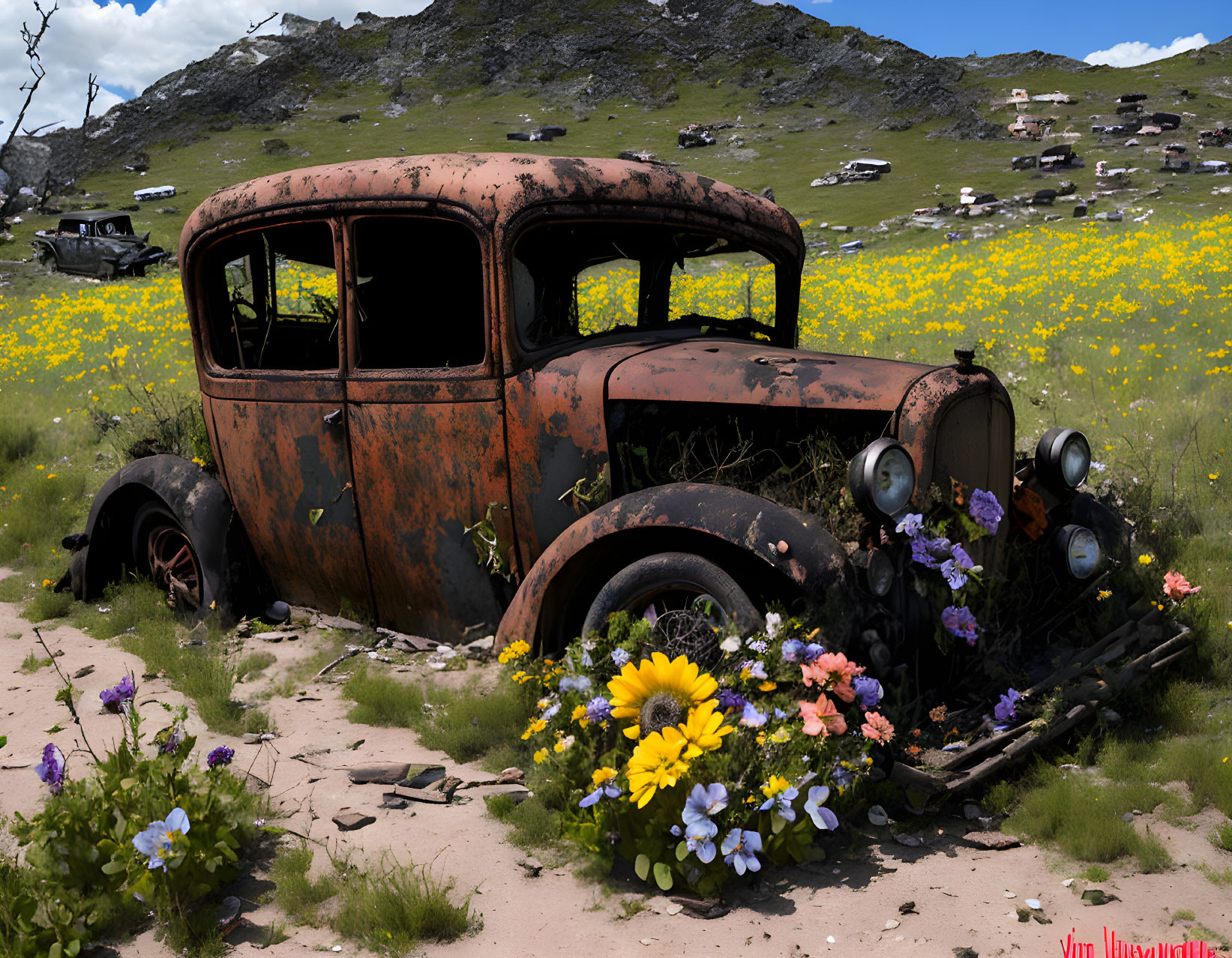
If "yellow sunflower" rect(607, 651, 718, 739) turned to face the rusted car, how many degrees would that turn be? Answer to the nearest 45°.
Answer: approximately 180°

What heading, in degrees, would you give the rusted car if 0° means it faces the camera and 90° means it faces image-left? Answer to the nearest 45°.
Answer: approximately 315°

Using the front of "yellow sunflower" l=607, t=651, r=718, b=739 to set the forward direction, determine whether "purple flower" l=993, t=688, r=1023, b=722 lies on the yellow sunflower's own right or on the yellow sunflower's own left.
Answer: on the yellow sunflower's own left

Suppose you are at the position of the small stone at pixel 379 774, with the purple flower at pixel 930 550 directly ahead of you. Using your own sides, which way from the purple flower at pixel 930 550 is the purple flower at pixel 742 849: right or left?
right

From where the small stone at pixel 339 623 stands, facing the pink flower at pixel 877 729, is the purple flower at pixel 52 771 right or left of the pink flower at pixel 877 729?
right

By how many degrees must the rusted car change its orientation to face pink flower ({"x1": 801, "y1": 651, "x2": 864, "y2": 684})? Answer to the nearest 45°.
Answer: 0° — it already faces it

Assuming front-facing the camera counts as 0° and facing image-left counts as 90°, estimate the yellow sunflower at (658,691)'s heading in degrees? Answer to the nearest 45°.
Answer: approximately 0°

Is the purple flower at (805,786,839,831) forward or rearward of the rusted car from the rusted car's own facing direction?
forward

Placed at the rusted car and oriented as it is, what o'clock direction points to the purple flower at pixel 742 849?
The purple flower is roughly at 1 o'clock from the rusted car.

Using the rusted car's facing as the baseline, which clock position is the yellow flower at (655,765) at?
The yellow flower is roughly at 1 o'clock from the rusted car.
